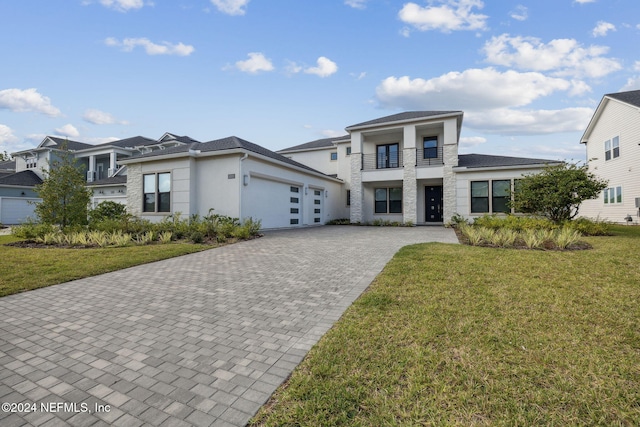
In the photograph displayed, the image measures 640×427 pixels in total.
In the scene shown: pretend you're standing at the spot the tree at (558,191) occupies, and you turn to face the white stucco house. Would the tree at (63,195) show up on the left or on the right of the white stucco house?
left

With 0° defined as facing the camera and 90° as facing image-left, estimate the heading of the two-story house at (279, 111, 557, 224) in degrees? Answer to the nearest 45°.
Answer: approximately 0°

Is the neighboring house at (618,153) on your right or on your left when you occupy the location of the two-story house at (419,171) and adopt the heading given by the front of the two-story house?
on your left

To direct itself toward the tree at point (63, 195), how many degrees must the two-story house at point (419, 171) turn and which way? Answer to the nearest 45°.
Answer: approximately 45° to its right

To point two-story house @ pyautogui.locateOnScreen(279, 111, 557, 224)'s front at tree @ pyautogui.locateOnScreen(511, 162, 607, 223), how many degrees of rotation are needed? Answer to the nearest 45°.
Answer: approximately 45° to its left
